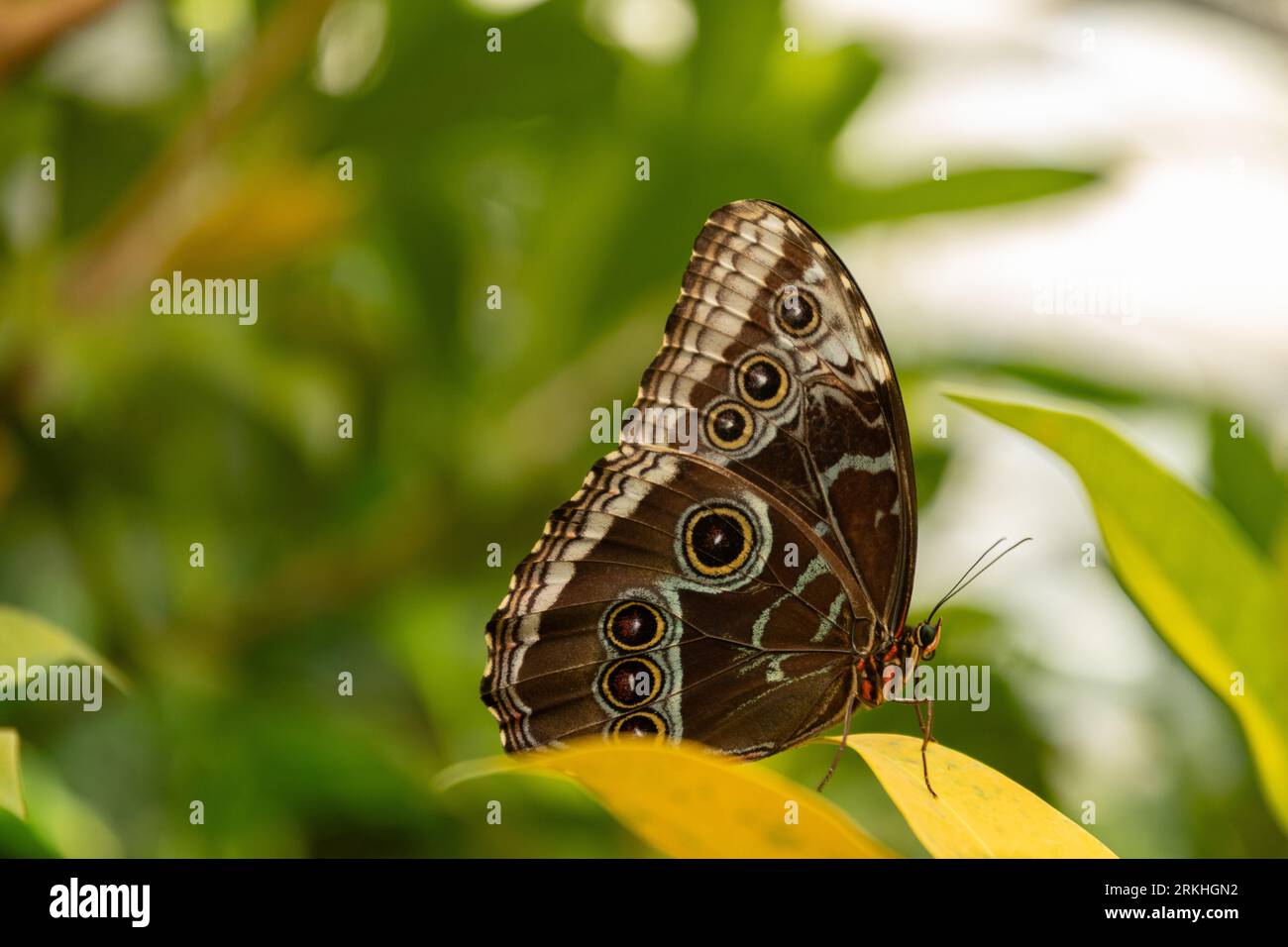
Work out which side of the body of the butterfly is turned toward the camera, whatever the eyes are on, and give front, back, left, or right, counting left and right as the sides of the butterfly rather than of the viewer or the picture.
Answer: right
